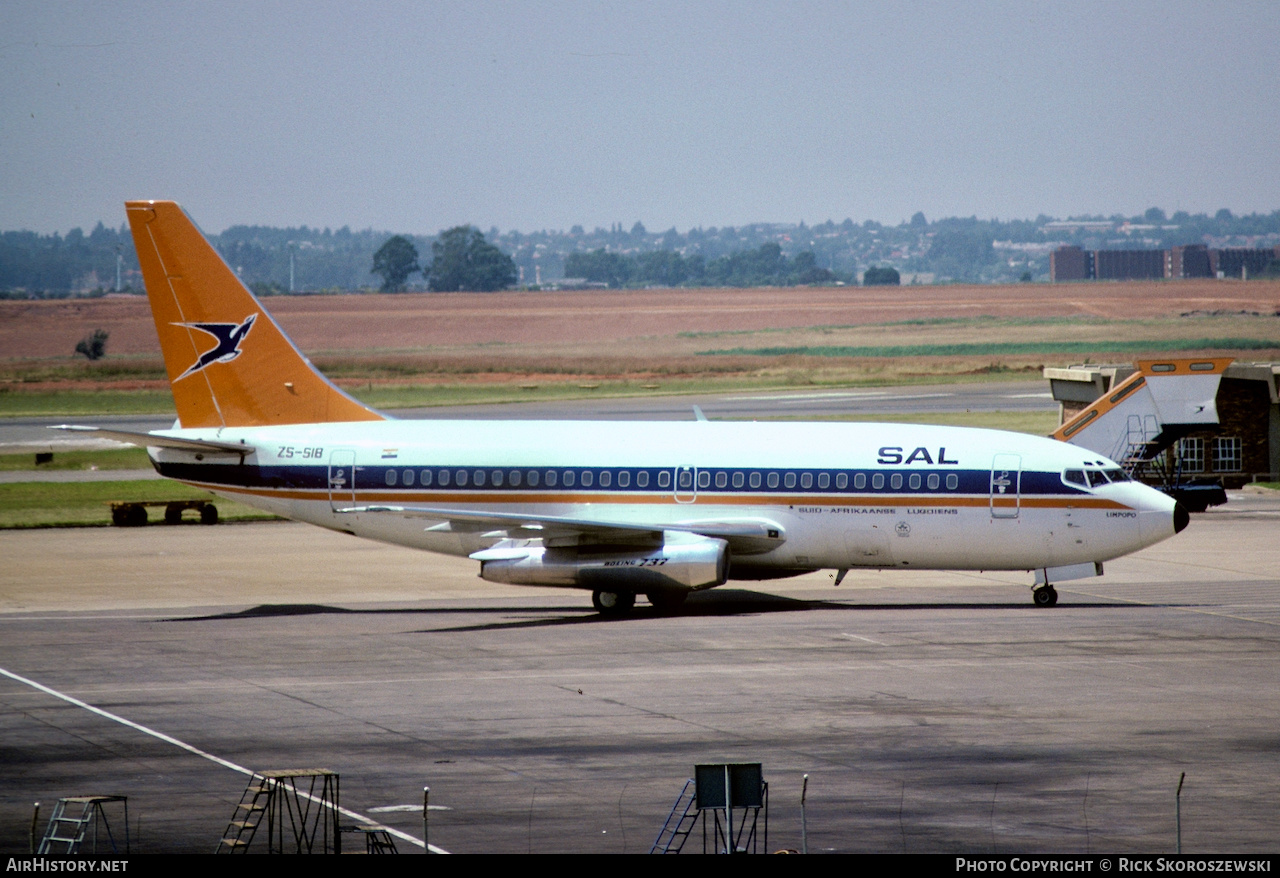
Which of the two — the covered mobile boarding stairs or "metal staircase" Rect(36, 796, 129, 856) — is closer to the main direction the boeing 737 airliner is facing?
the covered mobile boarding stairs

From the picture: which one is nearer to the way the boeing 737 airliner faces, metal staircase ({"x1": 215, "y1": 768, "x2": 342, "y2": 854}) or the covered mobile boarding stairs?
the covered mobile boarding stairs

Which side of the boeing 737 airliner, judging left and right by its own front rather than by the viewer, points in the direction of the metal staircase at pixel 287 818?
right

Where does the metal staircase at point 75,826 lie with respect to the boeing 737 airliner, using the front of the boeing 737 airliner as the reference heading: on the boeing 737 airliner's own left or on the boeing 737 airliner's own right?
on the boeing 737 airliner's own right

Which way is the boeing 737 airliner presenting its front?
to the viewer's right

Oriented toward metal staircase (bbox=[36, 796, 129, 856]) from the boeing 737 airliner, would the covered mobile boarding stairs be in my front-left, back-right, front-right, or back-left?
back-left

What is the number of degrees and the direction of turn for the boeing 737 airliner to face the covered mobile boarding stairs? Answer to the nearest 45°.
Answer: approximately 45° to its left
